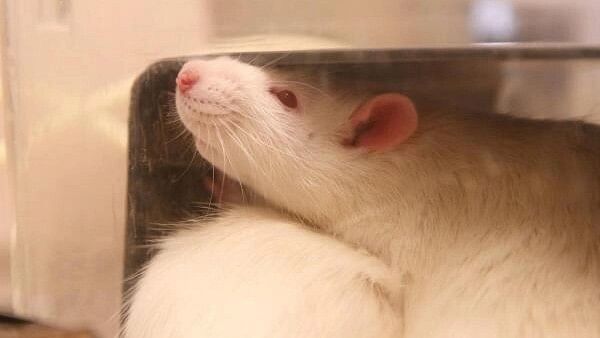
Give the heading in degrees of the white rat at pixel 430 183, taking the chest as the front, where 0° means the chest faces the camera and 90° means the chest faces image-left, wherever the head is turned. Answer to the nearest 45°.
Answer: approximately 90°
